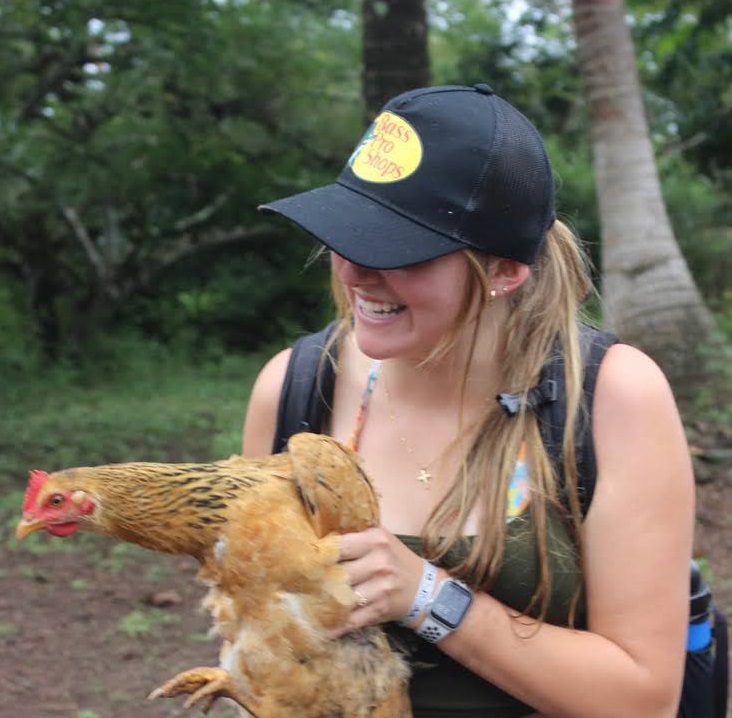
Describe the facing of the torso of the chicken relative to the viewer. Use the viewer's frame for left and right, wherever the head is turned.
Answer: facing to the left of the viewer

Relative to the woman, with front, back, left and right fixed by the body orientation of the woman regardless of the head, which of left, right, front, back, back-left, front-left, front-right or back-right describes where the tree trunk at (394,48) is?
back-right

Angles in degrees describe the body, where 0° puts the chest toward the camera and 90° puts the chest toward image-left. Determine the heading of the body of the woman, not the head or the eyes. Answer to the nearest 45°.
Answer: approximately 45°

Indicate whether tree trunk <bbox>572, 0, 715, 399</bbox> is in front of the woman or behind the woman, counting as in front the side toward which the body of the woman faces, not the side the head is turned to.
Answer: behind

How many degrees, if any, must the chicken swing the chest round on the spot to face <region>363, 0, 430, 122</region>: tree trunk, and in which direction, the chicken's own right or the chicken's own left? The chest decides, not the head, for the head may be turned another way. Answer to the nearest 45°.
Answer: approximately 90° to the chicken's own right

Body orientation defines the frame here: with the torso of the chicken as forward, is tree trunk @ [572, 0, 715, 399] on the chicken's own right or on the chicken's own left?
on the chicken's own right

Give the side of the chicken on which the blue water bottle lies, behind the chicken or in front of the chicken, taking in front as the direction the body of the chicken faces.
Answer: behind
